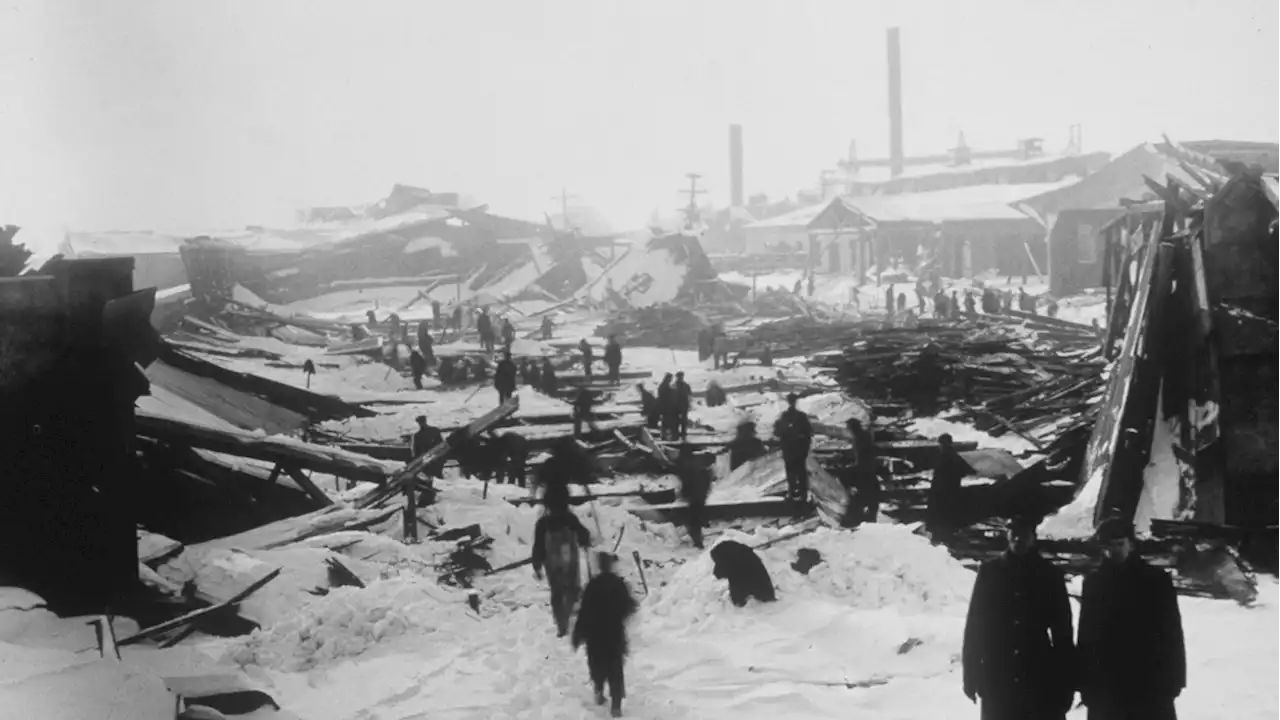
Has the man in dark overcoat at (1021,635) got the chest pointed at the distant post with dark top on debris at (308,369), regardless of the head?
no

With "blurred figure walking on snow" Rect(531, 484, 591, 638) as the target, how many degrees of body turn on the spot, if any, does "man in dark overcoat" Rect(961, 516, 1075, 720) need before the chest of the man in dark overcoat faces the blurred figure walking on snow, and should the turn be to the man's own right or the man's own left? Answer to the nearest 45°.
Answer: approximately 135° to the man's own right

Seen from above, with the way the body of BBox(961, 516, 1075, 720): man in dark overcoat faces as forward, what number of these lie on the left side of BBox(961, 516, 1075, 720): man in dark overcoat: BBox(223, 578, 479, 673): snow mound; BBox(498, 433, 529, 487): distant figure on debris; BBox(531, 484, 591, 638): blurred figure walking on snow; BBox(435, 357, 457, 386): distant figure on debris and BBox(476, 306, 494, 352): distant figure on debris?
0

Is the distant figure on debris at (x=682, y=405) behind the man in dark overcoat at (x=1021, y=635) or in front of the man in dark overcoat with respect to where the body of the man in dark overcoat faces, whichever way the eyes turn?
behind

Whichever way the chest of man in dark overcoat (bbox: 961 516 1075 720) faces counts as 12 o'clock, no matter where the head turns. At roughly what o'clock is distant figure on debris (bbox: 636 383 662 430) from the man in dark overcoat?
The distant figure on debris is roughly at 5 o'clock from the man in dark overcoat.

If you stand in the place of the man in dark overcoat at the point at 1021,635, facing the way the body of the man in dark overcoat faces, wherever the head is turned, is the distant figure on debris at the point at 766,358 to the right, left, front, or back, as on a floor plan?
back

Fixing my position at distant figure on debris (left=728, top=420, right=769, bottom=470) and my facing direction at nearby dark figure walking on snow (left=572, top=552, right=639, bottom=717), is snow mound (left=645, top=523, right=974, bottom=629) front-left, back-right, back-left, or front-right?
front-left

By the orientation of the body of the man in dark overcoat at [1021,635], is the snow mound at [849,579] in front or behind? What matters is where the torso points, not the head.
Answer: behind

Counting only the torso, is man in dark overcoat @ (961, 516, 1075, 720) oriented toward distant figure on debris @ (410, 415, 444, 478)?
no

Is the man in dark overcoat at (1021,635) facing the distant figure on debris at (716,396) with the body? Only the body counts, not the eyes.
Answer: no

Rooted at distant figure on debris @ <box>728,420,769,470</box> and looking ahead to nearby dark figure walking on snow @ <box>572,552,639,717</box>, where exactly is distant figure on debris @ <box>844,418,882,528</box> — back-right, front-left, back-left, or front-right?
front-left

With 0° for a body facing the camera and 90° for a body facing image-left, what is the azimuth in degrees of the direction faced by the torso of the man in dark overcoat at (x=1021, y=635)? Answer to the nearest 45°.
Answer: approximately 0°

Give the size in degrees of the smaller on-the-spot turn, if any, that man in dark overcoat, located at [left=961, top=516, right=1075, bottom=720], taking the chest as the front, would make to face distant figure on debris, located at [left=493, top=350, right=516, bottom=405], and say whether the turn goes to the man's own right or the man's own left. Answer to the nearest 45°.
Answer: approximately 135° to the man's own right

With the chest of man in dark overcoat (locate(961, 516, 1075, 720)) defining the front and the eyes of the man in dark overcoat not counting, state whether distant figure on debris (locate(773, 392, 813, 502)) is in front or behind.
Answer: behind

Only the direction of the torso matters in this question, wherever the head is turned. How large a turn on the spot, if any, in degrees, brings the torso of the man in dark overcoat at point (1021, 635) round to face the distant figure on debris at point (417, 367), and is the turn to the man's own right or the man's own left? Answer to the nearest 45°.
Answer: approximately 135° to the man's own right
